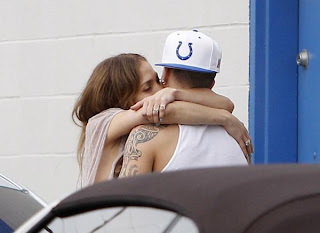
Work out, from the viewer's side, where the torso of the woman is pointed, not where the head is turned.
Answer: to the viewer's right
